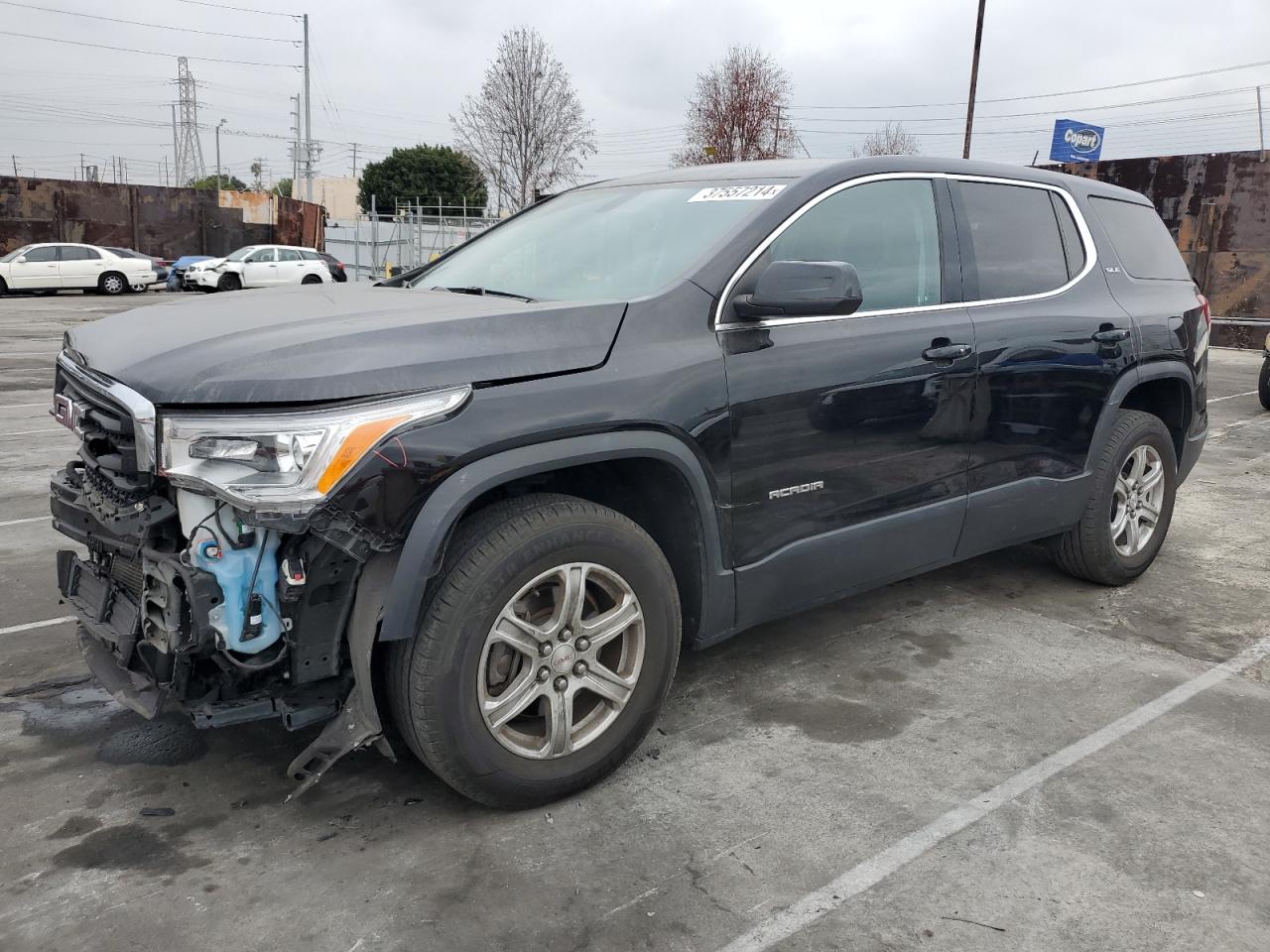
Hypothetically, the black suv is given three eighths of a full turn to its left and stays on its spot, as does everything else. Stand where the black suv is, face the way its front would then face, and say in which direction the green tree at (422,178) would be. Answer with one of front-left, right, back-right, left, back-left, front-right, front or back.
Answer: left

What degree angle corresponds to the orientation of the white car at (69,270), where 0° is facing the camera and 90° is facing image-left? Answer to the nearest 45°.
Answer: approximately 90°

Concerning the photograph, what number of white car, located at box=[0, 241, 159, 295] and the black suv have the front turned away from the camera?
0

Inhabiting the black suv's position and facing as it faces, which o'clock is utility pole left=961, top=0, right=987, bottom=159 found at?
The utility pole is roughly at 5 o'clock from the black suv.

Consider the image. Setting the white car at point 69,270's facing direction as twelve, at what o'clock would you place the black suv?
The black suv is roughly at 9 o'clock from the white car.

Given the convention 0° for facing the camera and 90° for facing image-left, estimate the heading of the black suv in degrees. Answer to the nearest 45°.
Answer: approximately 45°
